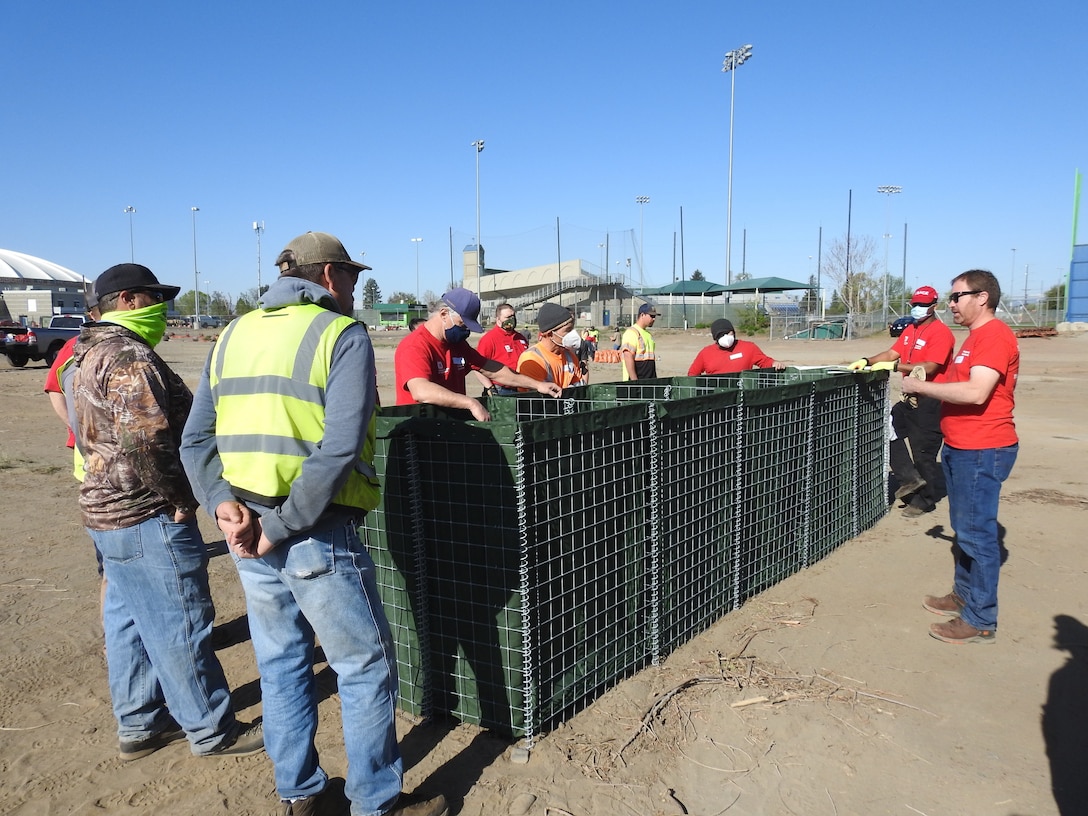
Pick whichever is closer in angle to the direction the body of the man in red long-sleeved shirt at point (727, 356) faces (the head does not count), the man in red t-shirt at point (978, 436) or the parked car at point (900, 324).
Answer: the man in red t-shirt

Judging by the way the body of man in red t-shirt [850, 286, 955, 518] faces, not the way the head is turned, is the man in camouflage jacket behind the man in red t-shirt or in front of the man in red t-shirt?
in front

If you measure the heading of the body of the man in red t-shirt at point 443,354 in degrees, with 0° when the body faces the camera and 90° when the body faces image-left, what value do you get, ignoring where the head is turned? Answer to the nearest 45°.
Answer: approximately 315°

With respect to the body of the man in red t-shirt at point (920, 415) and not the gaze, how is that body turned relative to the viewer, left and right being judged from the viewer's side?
facing the viewer and to the left of the viewer

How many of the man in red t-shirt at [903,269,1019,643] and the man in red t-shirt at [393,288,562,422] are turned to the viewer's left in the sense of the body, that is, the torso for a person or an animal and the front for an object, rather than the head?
1

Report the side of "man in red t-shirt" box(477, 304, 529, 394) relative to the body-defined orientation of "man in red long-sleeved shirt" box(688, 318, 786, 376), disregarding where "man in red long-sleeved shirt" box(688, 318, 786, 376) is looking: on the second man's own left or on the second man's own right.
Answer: on the second man's own right

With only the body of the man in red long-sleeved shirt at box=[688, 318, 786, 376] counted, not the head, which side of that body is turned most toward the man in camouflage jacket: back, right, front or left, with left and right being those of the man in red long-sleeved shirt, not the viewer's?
front

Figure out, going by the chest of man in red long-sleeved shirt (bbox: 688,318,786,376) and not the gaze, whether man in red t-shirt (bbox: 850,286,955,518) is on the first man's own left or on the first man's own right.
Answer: on the first man's own left

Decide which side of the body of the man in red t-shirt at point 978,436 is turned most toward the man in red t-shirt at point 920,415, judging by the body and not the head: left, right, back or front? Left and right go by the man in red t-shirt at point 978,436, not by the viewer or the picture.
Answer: right

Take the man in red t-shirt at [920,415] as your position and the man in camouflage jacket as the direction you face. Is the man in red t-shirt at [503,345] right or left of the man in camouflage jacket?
right

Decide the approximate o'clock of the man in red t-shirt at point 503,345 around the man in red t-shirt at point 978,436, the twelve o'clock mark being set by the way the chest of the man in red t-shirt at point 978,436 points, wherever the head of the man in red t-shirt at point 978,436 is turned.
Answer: the man in red t-shirt at point 503,345 is roughly at 1 o'clock from the man in red t-shirt at point 978,436.

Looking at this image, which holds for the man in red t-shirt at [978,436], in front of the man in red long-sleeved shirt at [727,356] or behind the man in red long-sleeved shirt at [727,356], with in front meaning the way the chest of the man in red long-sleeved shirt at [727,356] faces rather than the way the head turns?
in front

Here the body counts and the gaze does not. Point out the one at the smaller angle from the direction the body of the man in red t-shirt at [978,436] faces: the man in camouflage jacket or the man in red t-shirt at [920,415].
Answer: the man in camouflage jacket

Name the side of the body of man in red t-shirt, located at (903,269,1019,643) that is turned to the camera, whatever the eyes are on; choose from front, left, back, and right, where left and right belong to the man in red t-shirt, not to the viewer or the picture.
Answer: left

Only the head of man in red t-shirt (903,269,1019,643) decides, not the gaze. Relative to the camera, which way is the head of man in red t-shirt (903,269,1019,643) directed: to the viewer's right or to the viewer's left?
to the viewer's left

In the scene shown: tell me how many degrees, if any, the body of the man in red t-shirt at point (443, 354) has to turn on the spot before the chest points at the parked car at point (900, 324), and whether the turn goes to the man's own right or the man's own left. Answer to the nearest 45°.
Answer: approximately 90° to the man's own left
